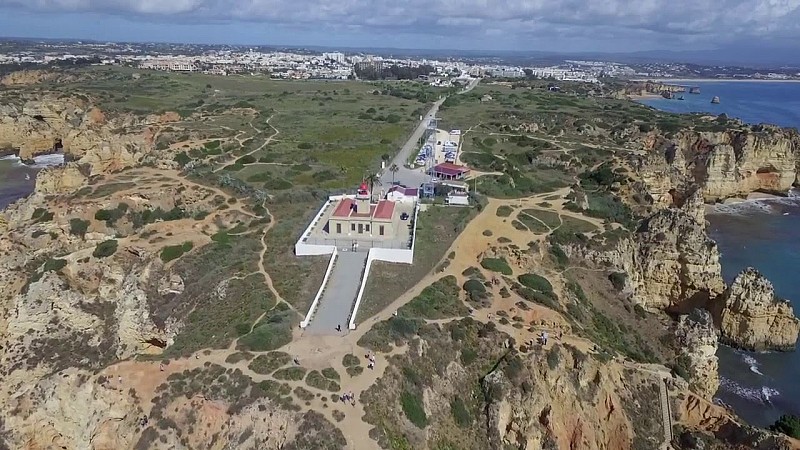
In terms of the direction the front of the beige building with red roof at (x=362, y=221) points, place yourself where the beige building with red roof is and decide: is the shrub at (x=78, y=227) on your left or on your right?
on your right

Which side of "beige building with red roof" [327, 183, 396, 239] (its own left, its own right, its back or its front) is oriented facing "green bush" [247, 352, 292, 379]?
front

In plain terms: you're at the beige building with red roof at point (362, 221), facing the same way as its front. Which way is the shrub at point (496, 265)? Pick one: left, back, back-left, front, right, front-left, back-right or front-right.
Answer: left

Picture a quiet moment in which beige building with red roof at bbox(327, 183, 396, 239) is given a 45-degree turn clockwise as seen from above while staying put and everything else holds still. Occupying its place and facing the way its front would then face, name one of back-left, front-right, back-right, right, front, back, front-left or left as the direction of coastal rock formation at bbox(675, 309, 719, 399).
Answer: back-left

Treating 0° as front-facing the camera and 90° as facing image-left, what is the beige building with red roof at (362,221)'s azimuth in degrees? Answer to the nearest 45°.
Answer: approximately 0°

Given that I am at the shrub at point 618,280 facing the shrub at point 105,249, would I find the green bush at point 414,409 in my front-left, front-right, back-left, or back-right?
front-left

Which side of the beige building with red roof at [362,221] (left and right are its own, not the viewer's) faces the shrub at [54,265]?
right

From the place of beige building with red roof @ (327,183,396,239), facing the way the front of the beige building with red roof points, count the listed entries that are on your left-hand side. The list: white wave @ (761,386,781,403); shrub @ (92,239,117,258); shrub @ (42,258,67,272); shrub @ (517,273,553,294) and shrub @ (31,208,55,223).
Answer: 2

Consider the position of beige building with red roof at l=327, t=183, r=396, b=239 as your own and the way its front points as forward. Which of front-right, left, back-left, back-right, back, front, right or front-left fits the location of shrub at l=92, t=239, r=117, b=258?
right

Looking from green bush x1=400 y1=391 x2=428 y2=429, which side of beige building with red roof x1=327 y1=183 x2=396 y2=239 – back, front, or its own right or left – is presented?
front

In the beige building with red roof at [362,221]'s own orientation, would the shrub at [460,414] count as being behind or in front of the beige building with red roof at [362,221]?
in front

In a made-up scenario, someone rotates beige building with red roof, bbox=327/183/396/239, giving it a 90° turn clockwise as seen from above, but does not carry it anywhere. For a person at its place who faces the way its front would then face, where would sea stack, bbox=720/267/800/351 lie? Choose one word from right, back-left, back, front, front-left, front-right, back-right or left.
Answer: back

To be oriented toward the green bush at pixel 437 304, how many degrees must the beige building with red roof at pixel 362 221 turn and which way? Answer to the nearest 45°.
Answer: approximately 45° to its left

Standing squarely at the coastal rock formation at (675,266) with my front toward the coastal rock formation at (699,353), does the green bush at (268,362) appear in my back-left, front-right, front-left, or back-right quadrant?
front-right

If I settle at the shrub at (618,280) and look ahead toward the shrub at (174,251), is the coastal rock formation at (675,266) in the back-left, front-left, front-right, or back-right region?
back-right

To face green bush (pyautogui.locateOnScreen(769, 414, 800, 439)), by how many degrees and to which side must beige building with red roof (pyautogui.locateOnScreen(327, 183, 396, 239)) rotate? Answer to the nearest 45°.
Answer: approximately 45° to its left
